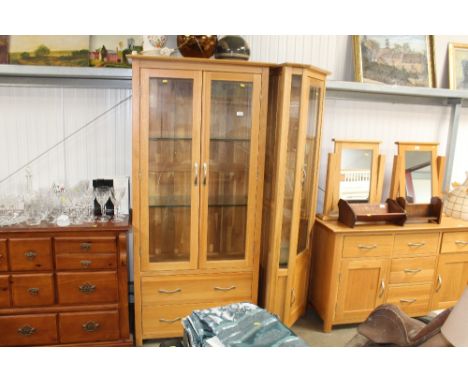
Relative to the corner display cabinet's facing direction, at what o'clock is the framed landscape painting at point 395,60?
The framed landscape painting is roughly at 9 o'clock from the corner display cabinet.

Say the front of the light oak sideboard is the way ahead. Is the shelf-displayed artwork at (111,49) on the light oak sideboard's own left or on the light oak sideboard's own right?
on the light oak sideboard's own right

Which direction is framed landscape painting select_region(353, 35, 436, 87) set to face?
toward the camera

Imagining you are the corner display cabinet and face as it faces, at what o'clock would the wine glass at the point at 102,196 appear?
The wine glass is roughly at 4 o'clock from the corner display cabinet.

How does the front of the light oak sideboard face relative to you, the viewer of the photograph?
facing the viewer and to the right of the viewer

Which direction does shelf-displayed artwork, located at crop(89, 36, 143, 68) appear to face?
toward the camera

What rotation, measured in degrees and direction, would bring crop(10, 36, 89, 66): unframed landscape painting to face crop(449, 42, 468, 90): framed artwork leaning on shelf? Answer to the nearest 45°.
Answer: approximately 90° to its left

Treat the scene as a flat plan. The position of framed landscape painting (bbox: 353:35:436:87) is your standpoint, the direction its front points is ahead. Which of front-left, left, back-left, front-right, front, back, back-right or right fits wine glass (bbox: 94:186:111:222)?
front-right

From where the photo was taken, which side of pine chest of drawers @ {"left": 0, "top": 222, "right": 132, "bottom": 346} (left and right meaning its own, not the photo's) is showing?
front

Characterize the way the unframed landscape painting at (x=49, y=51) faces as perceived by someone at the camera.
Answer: facing the viewer
